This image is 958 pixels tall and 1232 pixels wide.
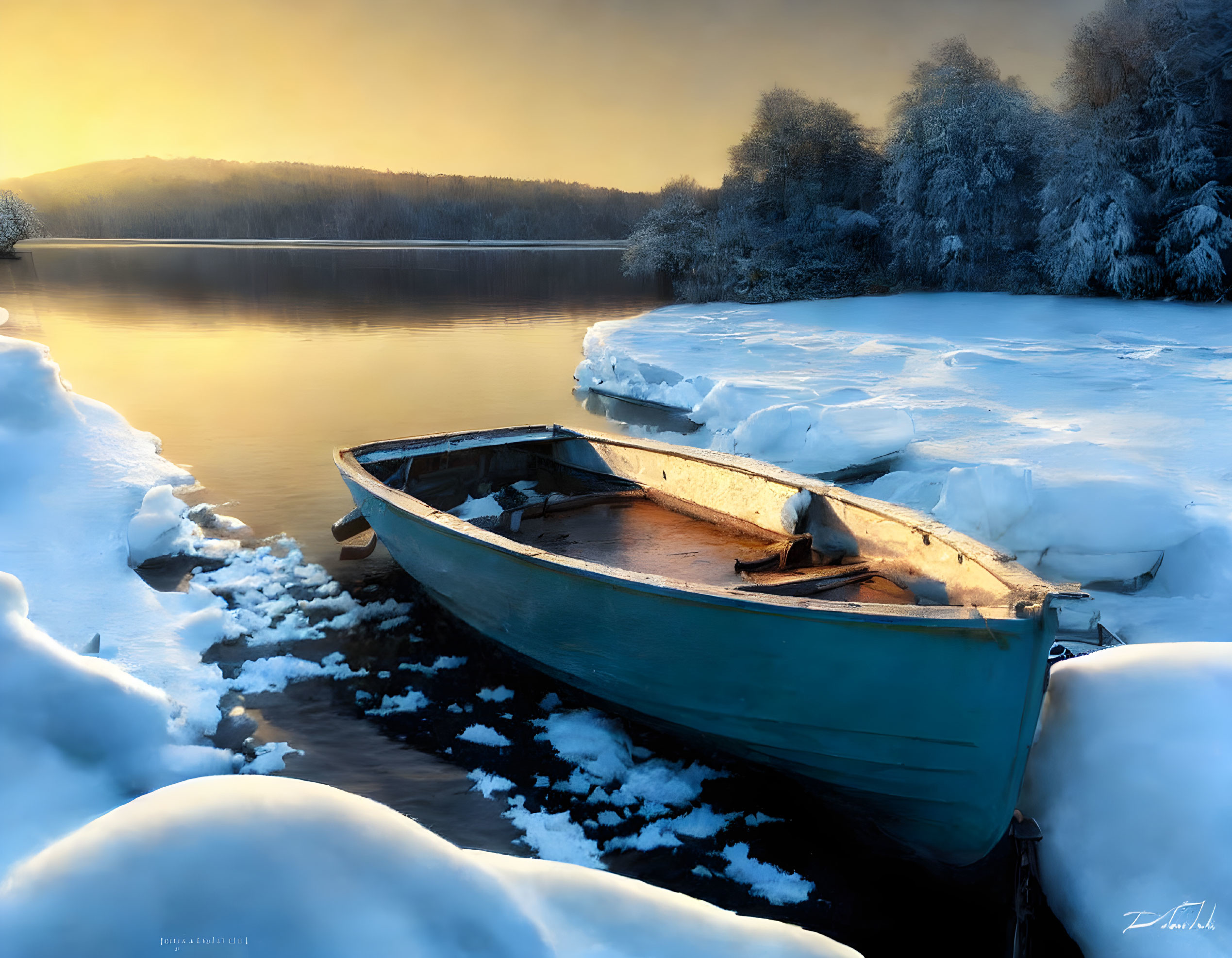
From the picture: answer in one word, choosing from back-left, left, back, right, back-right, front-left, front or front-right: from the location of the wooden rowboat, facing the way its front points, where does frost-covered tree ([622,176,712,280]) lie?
back-left

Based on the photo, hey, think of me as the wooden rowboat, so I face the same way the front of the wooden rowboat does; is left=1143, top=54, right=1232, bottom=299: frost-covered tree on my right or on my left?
on my left

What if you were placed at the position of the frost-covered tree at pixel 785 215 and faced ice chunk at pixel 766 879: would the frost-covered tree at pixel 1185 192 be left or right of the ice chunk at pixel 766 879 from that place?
left

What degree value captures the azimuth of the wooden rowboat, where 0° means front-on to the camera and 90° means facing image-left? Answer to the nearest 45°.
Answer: approximately 315°

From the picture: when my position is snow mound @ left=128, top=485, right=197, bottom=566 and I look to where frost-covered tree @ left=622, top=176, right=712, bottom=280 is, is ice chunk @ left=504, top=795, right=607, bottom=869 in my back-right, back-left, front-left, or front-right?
back-right

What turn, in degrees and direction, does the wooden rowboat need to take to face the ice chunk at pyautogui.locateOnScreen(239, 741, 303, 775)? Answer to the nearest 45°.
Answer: approximately 135° to its right
